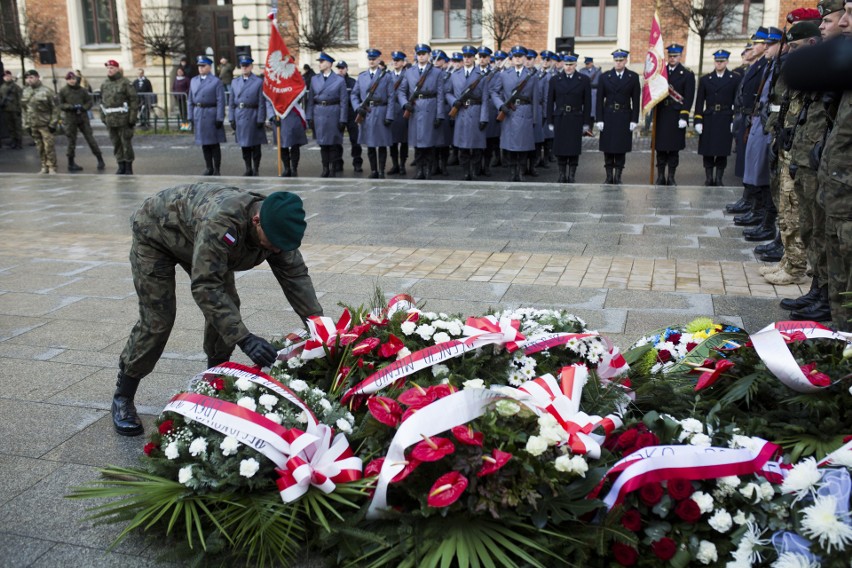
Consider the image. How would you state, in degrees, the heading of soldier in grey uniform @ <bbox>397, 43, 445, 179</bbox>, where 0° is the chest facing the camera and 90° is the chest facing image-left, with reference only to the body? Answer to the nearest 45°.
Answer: approximately 0°

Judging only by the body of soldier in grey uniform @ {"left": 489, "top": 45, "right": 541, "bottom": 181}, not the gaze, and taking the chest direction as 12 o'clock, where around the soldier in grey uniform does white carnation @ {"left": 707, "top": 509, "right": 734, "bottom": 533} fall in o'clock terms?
The white carnation is roughly at 12 o'clock from the soldier in grey uniform.

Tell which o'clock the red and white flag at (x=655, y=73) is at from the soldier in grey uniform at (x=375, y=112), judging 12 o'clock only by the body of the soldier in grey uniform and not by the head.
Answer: The red and white flag is roughly at 10 o'clock from the soldier in grey uniform.

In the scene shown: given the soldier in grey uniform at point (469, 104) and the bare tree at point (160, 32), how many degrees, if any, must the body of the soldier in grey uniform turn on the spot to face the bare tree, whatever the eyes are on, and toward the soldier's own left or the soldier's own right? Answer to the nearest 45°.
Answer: approximately 135° to the soldier's own right

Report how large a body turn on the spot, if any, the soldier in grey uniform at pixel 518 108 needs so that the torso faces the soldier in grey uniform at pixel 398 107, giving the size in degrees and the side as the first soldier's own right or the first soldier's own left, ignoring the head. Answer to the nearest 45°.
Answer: approximately 90° to the first soldier's own right

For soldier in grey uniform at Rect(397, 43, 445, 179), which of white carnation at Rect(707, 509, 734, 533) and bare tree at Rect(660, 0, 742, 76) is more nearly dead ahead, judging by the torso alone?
the white carnation

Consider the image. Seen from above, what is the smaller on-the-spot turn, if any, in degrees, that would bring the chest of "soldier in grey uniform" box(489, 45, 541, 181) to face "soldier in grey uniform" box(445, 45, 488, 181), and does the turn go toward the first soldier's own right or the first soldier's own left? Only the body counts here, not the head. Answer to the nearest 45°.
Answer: approximately 90° to the first soldier's own right

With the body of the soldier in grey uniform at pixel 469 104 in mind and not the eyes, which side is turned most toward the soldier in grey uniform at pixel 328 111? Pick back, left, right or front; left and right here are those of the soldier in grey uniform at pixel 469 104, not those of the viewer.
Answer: right

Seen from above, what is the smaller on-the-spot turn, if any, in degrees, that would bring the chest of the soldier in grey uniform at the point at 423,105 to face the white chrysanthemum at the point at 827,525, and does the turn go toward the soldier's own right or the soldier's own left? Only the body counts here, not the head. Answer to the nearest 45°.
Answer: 0° — they already face it

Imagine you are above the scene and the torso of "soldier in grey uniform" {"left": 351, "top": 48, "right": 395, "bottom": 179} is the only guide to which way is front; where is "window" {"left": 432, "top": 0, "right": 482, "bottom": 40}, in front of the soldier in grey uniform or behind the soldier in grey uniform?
behind
